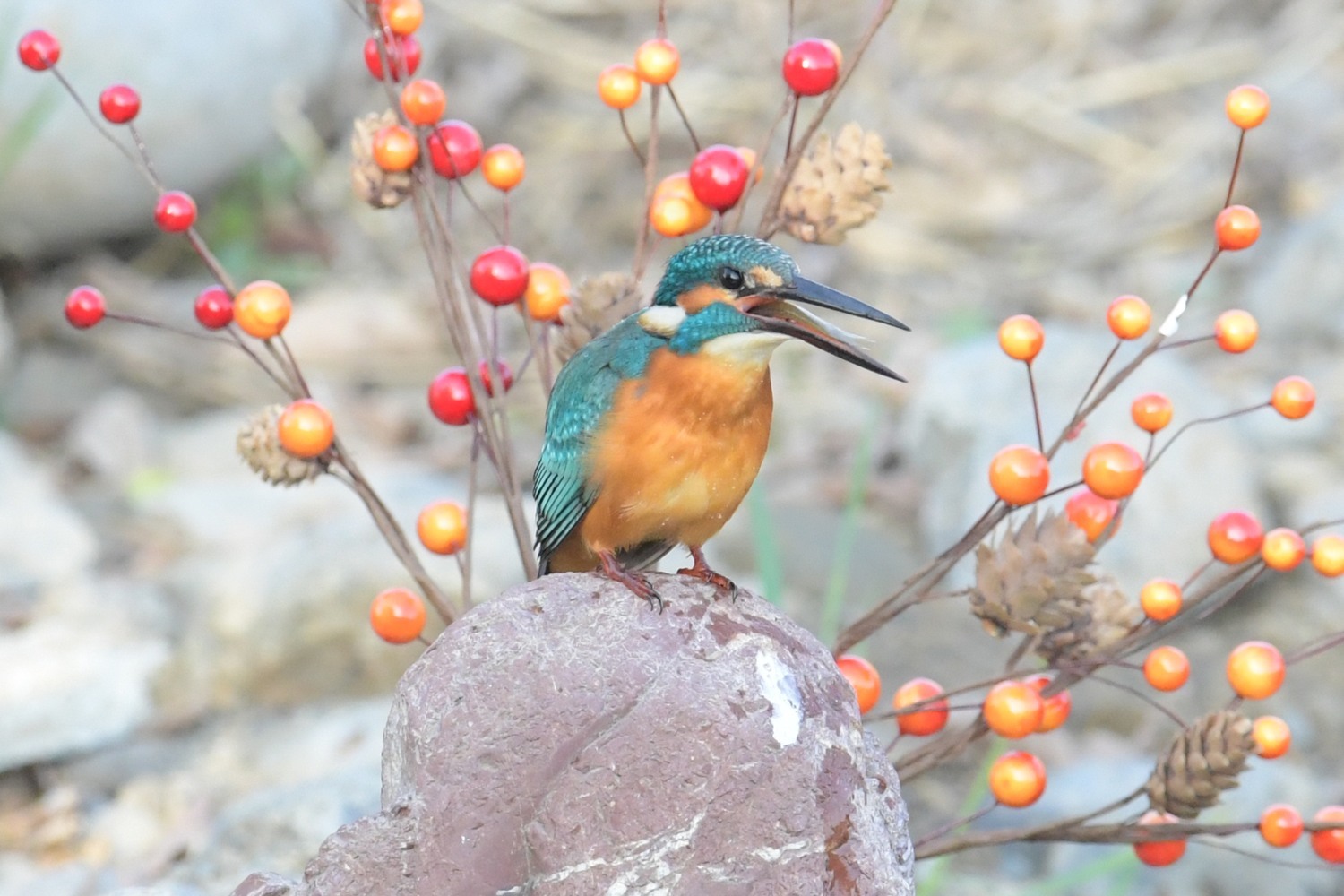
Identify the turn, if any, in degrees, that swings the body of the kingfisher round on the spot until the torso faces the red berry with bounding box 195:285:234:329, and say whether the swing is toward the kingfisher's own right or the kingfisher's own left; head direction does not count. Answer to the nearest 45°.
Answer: approximately 135° to the kingfisher's own right

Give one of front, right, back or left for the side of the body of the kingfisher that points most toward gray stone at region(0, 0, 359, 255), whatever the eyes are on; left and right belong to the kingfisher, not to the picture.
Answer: back

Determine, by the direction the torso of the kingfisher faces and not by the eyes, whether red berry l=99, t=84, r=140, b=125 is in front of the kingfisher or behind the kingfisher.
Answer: behind

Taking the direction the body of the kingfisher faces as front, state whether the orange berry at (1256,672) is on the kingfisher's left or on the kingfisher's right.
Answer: on the kingfisher's left

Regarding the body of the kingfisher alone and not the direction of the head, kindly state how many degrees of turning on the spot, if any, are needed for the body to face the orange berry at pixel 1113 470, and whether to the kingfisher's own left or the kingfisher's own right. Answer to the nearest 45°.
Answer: approximately 45° to the kingfisher's own left

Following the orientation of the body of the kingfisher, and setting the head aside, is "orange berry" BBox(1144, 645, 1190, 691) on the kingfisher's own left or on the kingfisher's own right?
on the kingfisher's own left

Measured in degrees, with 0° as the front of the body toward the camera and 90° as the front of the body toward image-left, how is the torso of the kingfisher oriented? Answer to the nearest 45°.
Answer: approximately 315°
